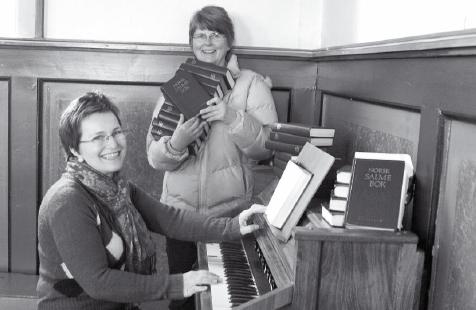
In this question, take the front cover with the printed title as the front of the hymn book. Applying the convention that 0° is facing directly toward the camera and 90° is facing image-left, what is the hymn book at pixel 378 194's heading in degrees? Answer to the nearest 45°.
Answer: approximately 0°

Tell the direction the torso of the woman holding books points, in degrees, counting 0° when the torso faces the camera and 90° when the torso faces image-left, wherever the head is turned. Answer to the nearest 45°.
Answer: approximately 0°

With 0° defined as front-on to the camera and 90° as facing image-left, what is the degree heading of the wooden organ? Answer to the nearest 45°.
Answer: approximately 90°

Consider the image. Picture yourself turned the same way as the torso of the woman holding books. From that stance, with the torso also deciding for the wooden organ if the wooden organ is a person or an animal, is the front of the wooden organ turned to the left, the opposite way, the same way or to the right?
to the right
